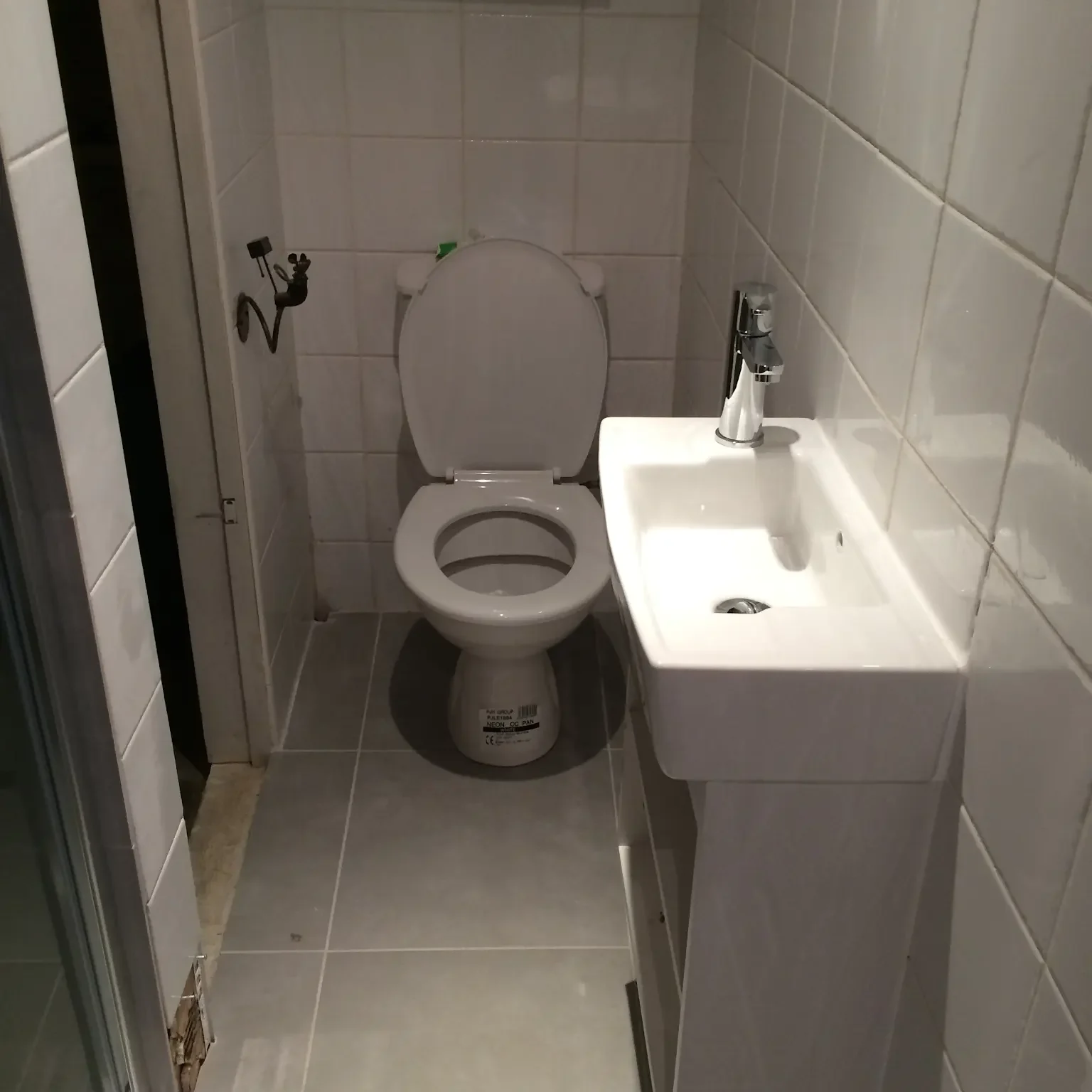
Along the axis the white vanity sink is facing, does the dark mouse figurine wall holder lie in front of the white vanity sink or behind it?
in front

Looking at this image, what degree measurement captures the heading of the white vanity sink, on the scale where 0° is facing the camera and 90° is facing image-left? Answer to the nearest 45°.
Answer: approximately 90°
